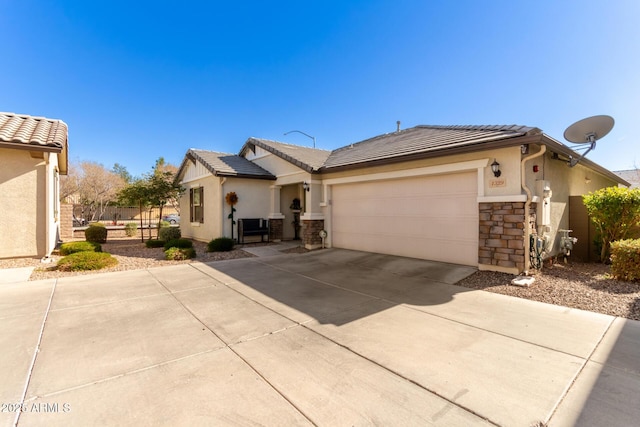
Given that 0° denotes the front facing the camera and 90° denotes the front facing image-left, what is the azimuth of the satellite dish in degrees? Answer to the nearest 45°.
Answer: approximately 135°

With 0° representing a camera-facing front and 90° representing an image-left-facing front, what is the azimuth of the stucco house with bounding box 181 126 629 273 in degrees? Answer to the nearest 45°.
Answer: approximately 45°

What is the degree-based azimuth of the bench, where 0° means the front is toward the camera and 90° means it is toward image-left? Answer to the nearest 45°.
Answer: approximately 45°

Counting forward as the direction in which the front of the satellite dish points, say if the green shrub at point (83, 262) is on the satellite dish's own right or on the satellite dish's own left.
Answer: on the satellite dish's own left

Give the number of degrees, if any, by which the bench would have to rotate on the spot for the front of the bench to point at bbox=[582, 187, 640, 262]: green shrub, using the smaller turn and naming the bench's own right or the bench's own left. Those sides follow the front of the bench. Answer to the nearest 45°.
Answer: approximately 90° to the bench's own left

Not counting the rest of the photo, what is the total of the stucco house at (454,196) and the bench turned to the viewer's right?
0

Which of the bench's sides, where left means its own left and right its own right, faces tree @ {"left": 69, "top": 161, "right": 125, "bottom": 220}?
right

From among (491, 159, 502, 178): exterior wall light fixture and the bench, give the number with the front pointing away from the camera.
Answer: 0

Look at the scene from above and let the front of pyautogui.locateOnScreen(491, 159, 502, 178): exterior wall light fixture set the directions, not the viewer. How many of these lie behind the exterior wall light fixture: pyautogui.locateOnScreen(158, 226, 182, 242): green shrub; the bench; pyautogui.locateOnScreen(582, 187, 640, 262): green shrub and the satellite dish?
2

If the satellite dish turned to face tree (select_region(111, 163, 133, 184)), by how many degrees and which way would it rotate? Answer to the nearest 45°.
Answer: approximately 45° to its left

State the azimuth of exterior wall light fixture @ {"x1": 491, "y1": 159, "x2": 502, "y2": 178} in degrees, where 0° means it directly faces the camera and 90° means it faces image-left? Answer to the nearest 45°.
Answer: approximately 45°
